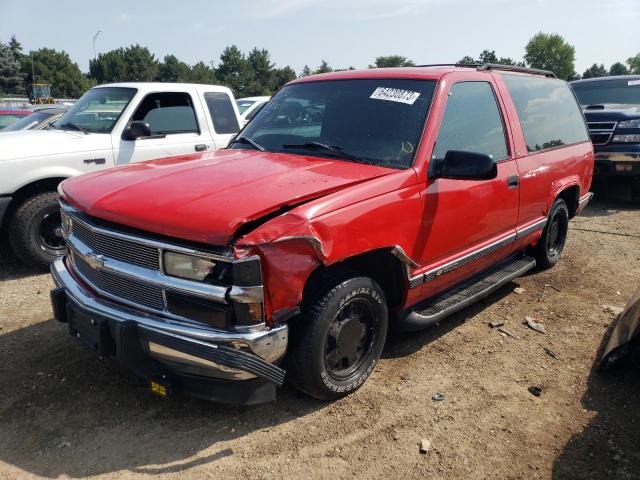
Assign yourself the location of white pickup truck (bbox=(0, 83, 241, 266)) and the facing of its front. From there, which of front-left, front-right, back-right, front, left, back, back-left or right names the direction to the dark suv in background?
back-left

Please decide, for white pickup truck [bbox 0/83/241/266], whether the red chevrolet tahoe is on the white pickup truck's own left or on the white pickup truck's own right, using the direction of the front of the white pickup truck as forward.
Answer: on the white pickup truck's own left

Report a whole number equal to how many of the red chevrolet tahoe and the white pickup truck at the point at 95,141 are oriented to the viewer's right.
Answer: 0

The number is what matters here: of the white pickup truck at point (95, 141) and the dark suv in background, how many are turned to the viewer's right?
0

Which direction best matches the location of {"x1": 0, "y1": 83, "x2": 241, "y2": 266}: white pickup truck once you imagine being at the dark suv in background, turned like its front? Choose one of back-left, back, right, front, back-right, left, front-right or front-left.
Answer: front-right

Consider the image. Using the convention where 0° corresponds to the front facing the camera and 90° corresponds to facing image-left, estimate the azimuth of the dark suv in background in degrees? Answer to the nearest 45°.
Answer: approximately 0°

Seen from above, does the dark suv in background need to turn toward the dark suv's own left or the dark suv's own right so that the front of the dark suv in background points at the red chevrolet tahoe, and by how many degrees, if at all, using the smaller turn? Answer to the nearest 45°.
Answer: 0° — it already faces it

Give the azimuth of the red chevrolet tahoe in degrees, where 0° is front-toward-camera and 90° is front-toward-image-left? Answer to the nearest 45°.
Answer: approximately 45°

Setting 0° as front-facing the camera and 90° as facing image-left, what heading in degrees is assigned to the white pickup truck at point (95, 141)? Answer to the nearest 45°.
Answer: approximately 45°

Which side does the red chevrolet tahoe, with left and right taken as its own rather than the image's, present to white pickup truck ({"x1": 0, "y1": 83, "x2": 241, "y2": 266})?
right
